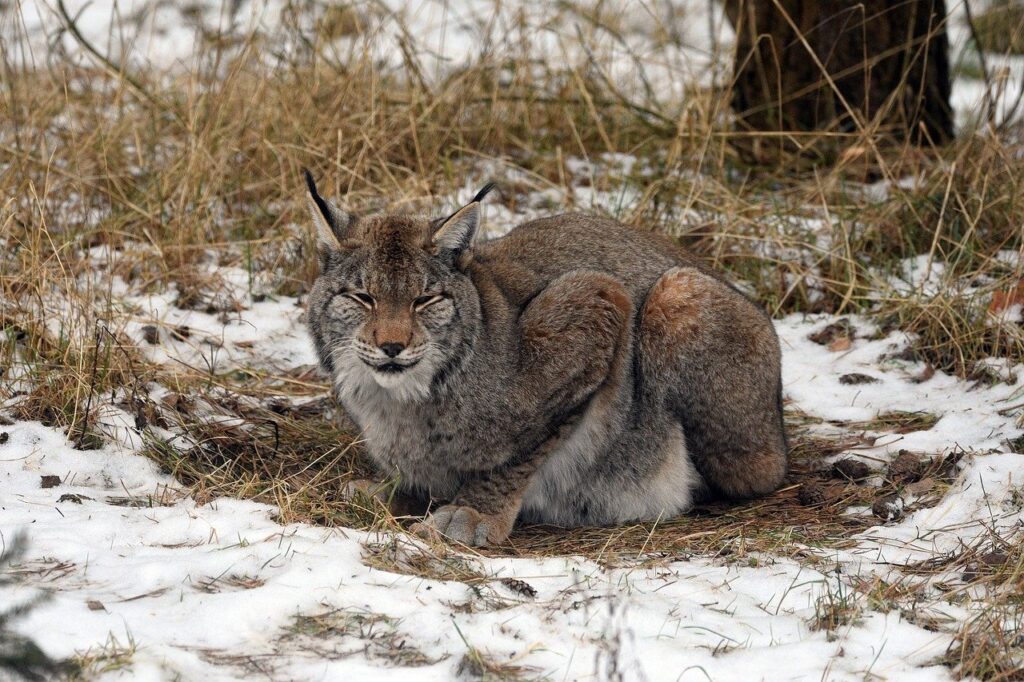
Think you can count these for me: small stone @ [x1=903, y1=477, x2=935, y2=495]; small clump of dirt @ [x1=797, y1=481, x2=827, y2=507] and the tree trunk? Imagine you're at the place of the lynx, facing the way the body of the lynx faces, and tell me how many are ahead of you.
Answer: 0

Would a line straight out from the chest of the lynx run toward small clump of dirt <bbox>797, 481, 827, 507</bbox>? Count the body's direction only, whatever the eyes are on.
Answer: no

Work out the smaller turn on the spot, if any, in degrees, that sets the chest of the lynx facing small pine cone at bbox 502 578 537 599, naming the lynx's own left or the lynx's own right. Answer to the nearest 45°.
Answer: approximately 45° to the lynx's own left

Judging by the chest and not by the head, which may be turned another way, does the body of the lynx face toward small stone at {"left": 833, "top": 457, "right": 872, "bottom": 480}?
no

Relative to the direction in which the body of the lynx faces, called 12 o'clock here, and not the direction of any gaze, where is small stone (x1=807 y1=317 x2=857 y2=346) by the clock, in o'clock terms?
The small stone is roughly at 6 o'clock from the lynx.

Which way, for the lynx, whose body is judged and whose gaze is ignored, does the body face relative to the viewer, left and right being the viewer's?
facing the viewer and to the left of the viewer

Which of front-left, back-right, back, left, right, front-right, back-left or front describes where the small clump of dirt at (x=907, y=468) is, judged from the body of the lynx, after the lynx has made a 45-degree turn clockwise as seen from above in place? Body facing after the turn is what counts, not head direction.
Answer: back

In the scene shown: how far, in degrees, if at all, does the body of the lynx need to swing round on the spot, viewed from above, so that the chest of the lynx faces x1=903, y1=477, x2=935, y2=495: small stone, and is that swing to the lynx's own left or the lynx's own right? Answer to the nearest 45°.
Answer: approximately 135° to the lynx's own left

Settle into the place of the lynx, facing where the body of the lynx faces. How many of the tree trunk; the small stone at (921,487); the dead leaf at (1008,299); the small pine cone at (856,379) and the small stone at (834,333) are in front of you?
0

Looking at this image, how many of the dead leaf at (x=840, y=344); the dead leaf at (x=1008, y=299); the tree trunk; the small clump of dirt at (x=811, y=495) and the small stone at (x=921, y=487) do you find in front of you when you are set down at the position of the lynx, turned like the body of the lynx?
0

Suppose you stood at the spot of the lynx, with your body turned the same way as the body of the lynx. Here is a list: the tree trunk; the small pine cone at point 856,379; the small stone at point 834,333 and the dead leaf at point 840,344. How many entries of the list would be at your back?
4

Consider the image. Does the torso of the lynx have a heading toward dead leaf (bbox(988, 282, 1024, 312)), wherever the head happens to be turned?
no

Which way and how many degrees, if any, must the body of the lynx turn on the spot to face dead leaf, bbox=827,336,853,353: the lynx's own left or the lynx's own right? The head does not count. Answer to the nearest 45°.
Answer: approximately 180°

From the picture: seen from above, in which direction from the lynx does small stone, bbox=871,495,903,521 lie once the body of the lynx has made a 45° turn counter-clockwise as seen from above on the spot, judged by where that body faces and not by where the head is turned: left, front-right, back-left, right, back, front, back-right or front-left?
left

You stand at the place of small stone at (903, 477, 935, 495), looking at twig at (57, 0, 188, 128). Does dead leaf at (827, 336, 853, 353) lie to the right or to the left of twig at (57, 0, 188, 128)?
right

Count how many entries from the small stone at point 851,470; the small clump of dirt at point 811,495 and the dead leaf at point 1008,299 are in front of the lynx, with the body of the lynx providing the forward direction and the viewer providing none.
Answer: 0
